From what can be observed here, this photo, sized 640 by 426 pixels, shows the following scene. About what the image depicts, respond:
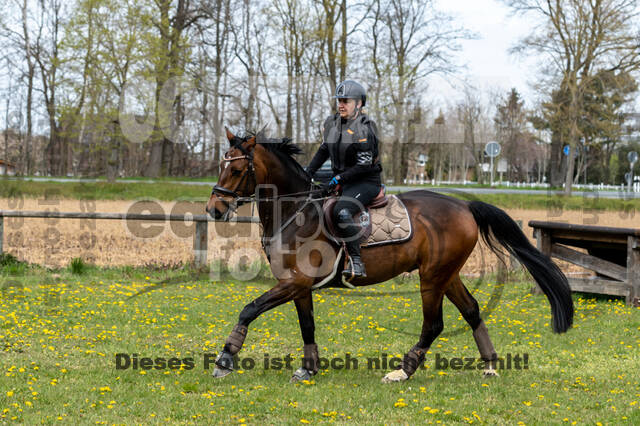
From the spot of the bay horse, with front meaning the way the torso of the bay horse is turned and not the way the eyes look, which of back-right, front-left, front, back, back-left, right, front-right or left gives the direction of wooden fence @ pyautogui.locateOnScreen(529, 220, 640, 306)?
back-right

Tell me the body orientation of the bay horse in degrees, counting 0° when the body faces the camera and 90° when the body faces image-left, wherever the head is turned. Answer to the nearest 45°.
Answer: approximately 90°

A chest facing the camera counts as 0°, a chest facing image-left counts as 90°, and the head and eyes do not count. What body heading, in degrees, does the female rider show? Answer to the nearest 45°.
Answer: approximately 45°

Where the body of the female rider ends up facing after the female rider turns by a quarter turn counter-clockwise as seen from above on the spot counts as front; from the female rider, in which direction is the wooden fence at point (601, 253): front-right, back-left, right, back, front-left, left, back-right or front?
left
